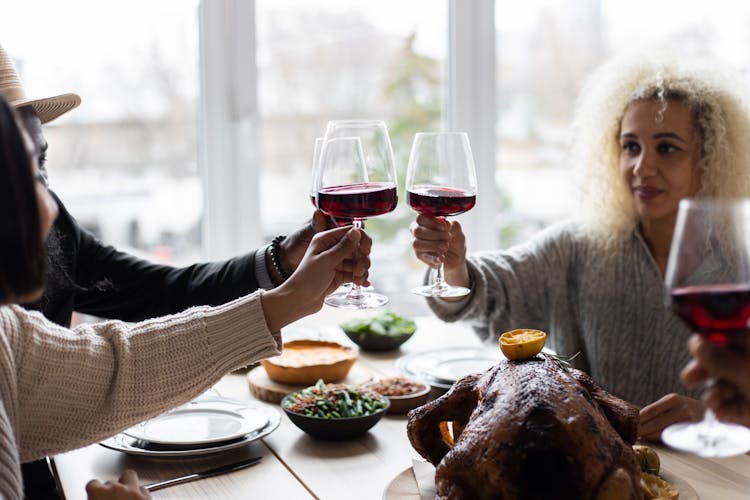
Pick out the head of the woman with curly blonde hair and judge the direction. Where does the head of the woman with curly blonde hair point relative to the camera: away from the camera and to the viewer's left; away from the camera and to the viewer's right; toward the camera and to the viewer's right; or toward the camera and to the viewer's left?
toward the camera and to the viewer's left

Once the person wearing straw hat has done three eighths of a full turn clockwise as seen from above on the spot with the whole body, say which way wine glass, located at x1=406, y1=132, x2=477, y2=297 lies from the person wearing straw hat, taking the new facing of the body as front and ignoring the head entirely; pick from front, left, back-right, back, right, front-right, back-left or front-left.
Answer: left

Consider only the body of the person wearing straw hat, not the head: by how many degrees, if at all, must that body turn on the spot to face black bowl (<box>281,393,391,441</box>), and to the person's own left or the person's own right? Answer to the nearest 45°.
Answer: approximately 45° to the person's own right

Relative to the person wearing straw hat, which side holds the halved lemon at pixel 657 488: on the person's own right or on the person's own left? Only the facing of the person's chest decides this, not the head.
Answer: on the person's own right

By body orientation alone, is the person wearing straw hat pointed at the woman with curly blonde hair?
yes

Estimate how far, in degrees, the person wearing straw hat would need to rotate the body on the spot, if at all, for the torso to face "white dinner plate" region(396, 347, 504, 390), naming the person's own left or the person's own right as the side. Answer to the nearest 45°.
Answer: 0° — they already face it

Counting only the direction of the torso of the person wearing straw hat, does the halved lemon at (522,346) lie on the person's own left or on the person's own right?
on the person's own right

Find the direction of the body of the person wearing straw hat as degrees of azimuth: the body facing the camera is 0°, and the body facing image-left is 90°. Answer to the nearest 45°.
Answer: approximately 270°

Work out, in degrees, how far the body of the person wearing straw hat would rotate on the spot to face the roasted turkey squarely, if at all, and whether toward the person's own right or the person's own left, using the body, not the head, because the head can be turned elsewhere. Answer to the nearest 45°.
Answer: approximately 45° to the person's own right
